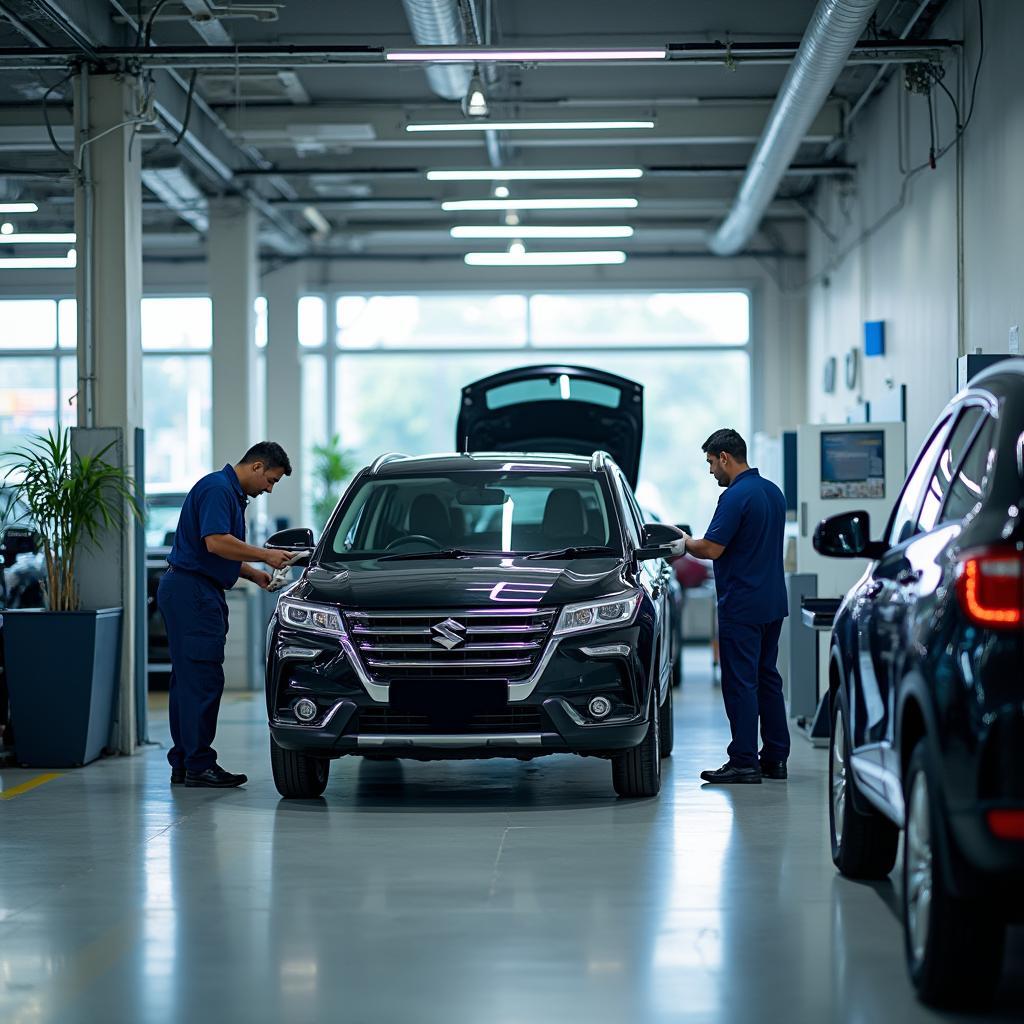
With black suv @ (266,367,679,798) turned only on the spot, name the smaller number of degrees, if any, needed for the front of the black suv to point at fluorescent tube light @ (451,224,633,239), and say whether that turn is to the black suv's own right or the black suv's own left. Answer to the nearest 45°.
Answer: approximately 180°

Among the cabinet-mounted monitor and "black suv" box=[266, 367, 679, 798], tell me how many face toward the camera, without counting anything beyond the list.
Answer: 2

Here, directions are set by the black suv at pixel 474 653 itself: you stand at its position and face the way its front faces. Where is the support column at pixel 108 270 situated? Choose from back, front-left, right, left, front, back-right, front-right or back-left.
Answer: back-right

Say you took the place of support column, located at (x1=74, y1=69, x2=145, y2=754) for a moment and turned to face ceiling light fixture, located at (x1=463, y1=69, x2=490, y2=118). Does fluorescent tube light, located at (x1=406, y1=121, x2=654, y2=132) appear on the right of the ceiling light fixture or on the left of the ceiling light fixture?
left

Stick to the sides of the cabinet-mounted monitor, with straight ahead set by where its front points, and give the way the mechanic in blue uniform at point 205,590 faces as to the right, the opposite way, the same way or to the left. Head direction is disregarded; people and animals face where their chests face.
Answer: to the left

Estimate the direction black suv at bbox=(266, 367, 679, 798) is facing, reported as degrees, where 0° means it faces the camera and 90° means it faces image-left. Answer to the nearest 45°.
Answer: approximately 0°

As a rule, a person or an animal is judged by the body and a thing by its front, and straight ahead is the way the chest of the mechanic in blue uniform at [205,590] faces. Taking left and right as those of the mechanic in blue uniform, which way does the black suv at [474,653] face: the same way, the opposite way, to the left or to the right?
to the right

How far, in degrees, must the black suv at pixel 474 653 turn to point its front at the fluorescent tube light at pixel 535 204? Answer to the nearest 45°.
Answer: approximately 180°

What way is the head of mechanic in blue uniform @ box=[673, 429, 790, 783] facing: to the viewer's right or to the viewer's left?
to the viewer's left

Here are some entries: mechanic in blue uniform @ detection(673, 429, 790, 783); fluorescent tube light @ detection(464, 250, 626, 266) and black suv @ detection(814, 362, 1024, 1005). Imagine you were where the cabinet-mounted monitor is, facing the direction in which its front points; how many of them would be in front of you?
2

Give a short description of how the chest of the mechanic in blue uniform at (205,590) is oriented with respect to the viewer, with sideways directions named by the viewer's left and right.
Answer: facing to the right of the viewer
